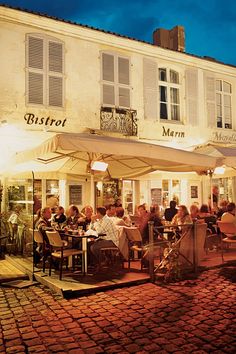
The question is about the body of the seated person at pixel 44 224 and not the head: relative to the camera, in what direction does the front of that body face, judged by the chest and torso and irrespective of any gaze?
to the viewer's right

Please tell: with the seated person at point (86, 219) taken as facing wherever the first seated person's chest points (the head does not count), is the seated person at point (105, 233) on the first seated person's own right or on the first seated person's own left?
on the first seated person's own left

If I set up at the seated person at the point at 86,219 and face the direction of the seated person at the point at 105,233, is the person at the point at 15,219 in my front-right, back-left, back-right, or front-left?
back-right

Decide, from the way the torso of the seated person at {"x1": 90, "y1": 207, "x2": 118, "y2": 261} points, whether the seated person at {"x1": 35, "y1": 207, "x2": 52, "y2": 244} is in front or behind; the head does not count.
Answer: in front

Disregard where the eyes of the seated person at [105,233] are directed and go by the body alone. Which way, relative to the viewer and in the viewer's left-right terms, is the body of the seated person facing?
facing to the left of the viewer
